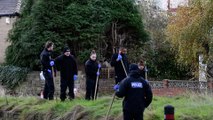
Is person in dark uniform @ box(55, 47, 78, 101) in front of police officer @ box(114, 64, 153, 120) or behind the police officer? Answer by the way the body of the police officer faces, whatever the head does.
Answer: in front

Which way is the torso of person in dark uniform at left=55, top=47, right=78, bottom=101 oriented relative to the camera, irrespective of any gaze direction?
toward the camera

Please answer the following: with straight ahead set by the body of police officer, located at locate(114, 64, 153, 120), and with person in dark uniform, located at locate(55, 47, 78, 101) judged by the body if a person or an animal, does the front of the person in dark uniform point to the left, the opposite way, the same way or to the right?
the opposite way

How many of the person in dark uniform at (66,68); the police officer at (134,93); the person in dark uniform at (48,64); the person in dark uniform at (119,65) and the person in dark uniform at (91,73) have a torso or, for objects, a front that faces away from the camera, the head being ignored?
1

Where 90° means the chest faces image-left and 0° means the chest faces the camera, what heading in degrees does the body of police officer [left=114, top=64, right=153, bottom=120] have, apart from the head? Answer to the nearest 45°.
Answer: approximately 180°

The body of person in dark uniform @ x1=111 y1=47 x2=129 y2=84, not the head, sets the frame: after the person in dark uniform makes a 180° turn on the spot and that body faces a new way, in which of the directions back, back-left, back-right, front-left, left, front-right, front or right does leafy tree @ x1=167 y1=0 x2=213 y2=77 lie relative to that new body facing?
right

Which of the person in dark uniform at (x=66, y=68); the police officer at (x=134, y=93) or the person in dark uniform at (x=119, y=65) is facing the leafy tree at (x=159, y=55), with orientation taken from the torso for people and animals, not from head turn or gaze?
the police officer

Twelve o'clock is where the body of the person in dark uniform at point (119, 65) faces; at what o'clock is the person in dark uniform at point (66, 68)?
the person in dark uniform at point (66, 68) is roughly at 4 o'clock from the person in dark uniform at point (119, 65).

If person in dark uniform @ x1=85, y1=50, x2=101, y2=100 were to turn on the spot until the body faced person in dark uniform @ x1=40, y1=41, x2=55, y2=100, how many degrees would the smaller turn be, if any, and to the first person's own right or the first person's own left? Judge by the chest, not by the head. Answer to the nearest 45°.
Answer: approximately 135° to the first person's own right

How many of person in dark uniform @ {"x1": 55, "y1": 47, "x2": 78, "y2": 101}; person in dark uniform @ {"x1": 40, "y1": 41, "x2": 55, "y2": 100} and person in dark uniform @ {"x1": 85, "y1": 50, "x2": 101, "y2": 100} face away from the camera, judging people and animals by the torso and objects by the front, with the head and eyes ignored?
0
